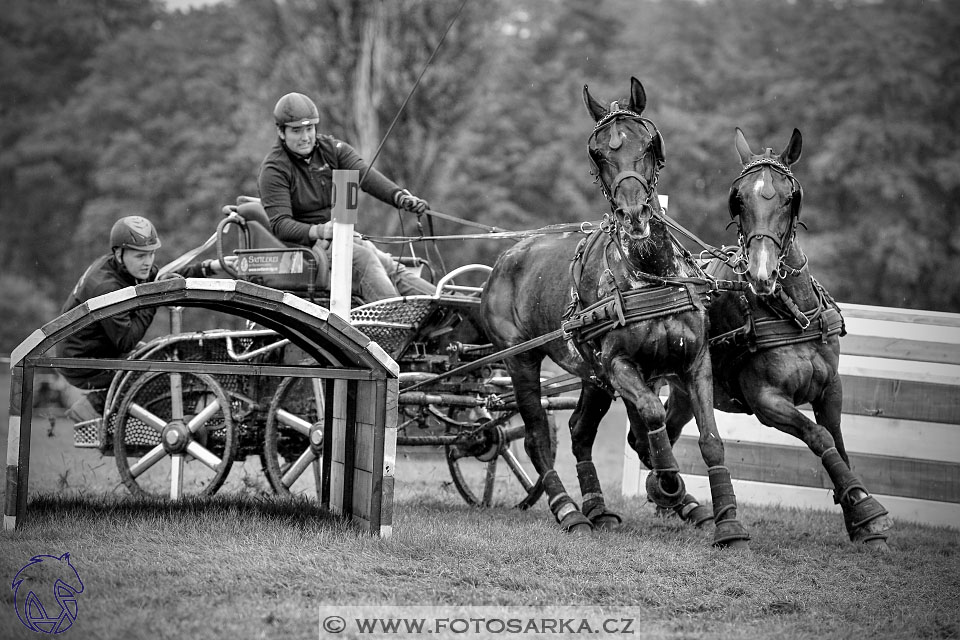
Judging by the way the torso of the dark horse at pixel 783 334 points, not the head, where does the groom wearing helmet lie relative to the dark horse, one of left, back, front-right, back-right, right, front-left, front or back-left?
back-right

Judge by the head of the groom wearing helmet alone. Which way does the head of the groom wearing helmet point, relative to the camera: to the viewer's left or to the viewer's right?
to the viewer's right

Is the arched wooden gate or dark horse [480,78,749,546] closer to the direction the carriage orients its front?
the dark horse

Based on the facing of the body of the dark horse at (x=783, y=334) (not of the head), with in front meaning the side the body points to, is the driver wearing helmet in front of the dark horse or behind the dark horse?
behind

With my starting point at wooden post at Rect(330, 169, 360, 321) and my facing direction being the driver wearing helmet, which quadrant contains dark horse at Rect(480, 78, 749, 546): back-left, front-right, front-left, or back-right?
back-right

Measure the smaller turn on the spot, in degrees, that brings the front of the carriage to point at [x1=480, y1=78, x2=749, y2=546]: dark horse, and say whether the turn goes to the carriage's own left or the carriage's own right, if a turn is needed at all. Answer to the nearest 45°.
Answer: approximately 45° to the carriage's own right

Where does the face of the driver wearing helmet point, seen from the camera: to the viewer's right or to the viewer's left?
to the viewer's right

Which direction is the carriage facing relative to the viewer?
to the viewer's right

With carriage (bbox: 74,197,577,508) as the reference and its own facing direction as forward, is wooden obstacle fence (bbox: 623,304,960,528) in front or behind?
in front

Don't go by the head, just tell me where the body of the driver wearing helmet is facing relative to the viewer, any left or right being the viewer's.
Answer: facing the viewer and to the right of the viewer

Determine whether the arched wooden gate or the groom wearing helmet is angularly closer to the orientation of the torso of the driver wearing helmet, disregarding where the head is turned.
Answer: the arched wooden gate

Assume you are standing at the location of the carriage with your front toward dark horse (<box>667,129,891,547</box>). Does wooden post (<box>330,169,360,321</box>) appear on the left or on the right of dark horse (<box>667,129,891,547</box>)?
right

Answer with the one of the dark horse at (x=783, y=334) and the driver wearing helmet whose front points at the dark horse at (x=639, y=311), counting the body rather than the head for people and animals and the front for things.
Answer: the driver wearing helmet
